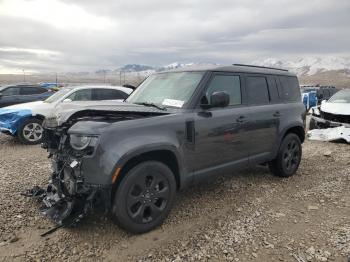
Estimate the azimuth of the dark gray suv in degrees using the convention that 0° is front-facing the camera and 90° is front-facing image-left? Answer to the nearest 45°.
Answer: approximately 45°

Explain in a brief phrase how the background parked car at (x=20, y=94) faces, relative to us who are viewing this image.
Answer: facing to the left of the viewer

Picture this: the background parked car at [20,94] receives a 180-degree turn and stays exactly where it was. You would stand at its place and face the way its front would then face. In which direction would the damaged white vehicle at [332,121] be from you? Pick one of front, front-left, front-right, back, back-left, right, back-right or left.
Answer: front-right

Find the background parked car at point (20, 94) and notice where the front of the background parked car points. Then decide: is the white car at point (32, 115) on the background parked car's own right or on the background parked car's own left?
on the background parked car's own left

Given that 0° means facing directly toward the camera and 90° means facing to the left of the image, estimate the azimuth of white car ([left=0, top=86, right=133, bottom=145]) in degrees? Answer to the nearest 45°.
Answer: approximately 45°

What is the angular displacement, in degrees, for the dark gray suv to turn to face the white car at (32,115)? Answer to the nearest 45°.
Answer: approximately 90° to its right
